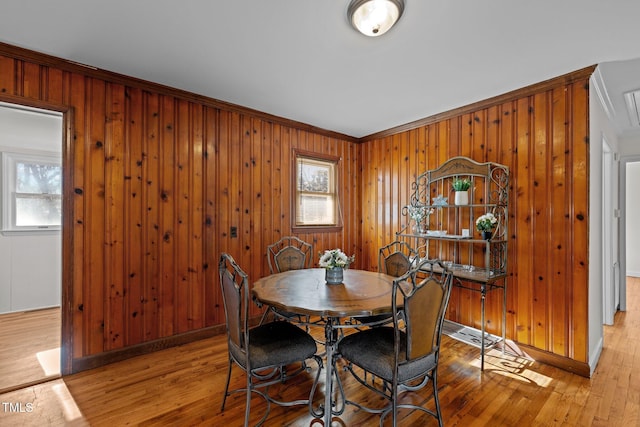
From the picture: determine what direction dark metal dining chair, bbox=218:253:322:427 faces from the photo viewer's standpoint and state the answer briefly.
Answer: facing away from the viewer and to the right of the viewer

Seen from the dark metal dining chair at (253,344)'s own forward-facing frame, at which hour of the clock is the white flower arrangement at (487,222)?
The white flower arrangement is roughly at 1 o'clock from the dark metal dining chair.

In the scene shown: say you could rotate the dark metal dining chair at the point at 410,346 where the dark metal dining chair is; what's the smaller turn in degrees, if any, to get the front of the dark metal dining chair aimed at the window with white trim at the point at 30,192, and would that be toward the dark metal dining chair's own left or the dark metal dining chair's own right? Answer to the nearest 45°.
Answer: approximately 45° to the dark metal dining chair's own left

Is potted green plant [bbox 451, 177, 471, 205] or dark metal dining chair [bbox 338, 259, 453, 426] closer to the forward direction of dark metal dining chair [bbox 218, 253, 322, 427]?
the potted green plant

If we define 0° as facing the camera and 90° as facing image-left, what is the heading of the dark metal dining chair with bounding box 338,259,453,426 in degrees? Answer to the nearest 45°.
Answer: approximately 135°
